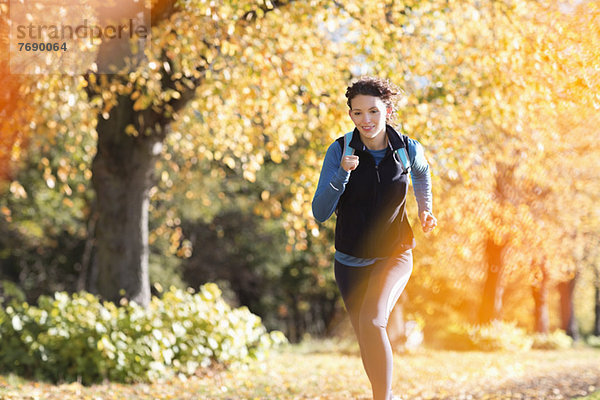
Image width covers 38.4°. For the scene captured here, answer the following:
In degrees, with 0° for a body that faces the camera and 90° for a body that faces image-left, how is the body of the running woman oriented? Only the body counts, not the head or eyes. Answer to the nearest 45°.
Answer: approximately 0°

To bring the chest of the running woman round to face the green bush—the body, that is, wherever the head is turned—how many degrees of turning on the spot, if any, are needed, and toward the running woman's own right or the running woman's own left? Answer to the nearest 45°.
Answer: approximately 135° to the running woman's own right
